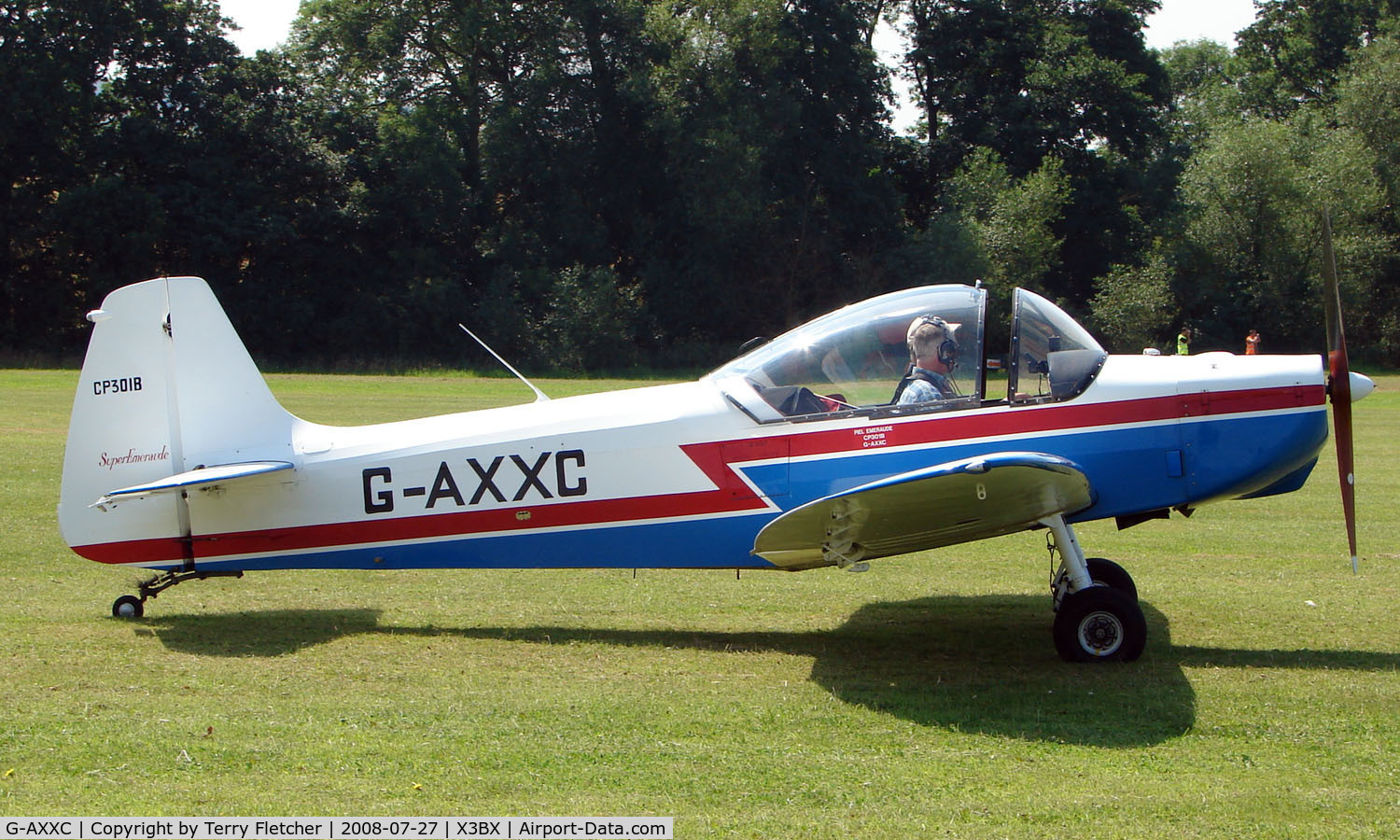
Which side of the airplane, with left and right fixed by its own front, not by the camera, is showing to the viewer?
right
